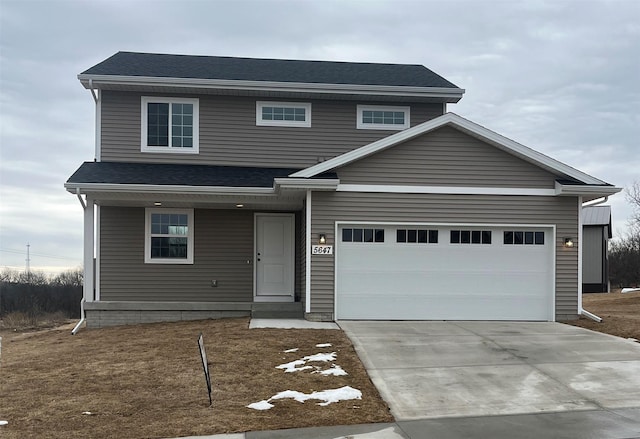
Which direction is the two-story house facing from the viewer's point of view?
toward the camera

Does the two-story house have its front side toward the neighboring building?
no
